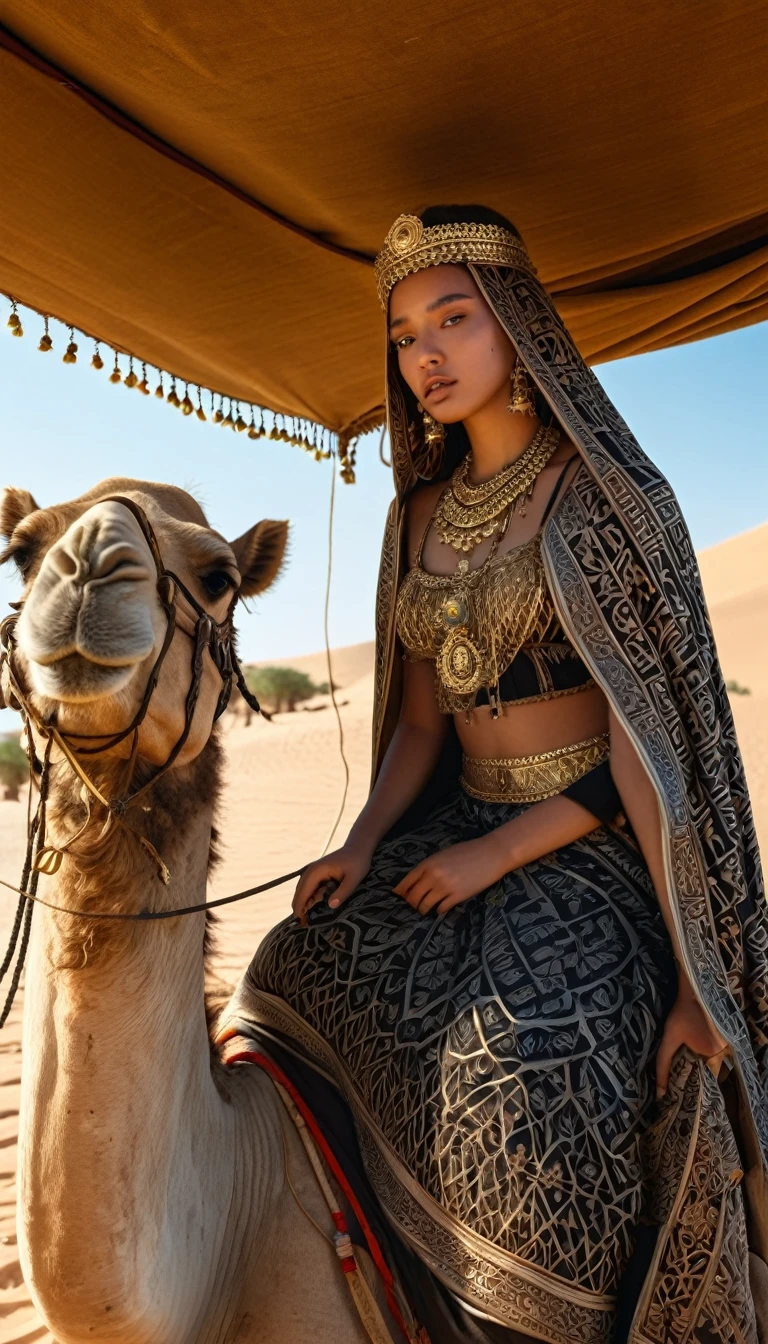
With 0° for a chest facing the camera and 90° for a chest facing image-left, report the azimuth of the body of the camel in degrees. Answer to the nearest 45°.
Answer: approximately 45°

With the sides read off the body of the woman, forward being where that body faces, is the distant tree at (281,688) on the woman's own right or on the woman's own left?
on the woman's own right

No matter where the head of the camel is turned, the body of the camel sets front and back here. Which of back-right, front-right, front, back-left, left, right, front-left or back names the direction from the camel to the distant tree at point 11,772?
back-right

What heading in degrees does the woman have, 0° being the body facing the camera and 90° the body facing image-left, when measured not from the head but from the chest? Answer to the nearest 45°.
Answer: approximately 45°
